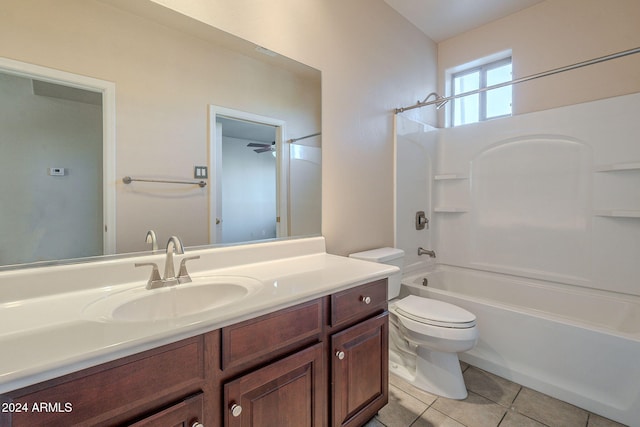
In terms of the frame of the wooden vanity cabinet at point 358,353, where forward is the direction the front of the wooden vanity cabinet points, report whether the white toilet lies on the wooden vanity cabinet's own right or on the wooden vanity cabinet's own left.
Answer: on the wooden vanity cabinet's own left

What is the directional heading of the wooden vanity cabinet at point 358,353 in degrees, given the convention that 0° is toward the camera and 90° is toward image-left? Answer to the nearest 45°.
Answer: approximately 315°

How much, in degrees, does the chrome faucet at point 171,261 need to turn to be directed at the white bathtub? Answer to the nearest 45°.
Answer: approximately 45° to its left

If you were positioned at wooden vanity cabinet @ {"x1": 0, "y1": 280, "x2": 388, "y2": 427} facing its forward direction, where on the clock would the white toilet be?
The white toilet is roughly at 10 o'clock from the wooden vanity cabinet.

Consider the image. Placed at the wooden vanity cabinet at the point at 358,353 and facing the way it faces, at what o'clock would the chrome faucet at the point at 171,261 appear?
The chrome faucet is roughly at 4 o'clock from the wooden vanity cabinet.

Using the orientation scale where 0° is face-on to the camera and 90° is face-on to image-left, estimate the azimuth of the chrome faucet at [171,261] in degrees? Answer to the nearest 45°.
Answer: approximately 315°

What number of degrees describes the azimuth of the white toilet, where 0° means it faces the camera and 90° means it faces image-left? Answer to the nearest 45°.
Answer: approximately 315°
